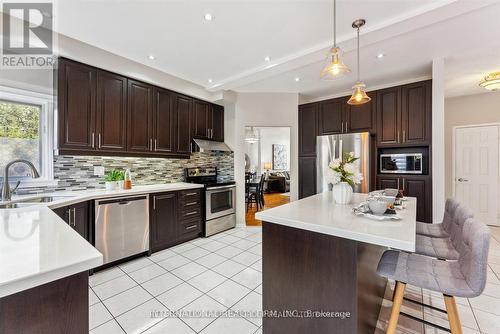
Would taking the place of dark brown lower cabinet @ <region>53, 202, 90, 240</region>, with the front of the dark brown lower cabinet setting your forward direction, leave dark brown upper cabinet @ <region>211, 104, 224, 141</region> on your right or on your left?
on your left

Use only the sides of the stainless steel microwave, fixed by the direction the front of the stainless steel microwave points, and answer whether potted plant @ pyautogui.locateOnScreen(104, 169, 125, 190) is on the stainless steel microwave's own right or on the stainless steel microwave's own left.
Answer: on the stainless steel microwave's own right

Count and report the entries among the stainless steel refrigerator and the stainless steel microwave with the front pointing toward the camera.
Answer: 2

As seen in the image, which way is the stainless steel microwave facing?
toward the camera

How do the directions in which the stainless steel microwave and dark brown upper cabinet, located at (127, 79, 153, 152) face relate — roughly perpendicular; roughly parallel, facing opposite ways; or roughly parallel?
roughly perpendicular

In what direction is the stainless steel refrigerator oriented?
toward the camera

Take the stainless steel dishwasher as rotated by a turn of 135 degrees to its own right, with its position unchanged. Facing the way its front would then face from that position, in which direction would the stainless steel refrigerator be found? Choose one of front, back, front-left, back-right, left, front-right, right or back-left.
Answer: back

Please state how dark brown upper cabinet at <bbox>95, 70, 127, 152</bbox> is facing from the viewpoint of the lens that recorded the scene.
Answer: facing the viewer and to the right of the viewer

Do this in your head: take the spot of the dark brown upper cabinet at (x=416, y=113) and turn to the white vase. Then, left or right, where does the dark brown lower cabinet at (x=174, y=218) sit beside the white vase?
right

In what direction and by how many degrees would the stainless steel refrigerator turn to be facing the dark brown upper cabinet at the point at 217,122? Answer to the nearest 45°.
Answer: approximately 90° to its right

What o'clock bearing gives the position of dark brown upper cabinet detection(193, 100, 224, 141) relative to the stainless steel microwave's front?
The dark brown upper cabinet is roughly at 2 o'clock from the stainless steel microwave.

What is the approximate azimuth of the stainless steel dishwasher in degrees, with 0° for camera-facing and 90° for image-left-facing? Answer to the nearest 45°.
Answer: approximately 315°

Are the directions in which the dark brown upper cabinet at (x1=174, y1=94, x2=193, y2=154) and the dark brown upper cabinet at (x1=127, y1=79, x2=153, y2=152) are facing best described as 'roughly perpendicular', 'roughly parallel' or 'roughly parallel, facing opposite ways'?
roughly parallel

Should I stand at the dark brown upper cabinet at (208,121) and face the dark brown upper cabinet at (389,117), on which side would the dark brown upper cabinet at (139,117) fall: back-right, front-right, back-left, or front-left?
back-right

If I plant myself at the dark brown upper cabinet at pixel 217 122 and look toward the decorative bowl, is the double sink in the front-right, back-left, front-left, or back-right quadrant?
front-right

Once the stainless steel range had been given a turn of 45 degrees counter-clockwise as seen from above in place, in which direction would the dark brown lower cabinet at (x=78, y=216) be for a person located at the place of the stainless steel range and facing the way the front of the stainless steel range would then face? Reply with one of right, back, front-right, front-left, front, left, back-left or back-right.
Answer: back-right
